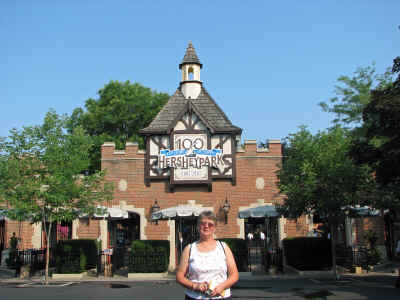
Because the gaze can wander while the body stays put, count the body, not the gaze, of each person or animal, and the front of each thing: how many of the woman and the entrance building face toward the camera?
2

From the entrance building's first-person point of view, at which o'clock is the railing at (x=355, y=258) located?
The railing is roughly at 10 o'clock from the entrance building.

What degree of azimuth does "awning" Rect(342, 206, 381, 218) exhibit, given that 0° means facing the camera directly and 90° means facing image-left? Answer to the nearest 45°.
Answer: approximately 0°

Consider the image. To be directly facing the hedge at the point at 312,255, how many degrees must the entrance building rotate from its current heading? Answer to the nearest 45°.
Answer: approximately 45° to its left

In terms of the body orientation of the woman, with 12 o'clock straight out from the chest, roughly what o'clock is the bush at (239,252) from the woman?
The bush is roughly at 6 o'clock from the woman.

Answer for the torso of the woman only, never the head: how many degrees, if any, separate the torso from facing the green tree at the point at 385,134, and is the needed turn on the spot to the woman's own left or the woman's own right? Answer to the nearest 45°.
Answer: approximately 135° to the woman's own left

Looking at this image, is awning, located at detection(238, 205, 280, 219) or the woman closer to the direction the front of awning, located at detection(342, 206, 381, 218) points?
the woman
